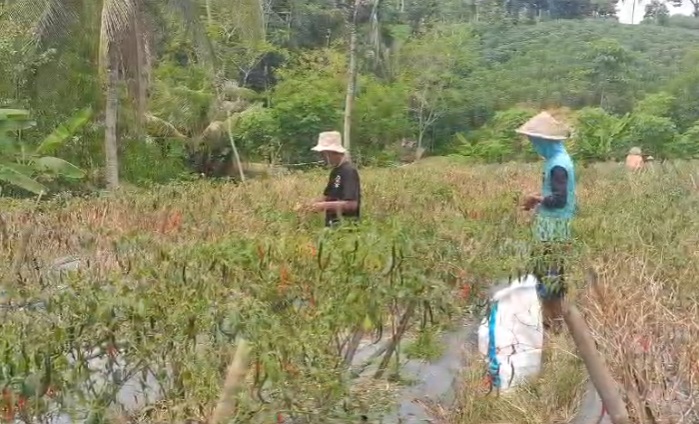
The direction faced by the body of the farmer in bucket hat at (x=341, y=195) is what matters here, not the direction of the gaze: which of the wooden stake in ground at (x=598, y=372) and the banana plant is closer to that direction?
the banana plant

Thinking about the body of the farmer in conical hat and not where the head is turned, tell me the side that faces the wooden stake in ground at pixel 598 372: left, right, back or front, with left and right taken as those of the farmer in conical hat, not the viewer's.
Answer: left

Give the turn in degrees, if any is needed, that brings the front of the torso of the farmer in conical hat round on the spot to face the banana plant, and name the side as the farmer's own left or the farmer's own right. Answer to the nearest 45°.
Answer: approximately 45° to the farmer's own right

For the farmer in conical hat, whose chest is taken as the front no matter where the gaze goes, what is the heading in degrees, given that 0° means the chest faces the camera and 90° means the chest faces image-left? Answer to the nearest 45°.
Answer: approximately 90°

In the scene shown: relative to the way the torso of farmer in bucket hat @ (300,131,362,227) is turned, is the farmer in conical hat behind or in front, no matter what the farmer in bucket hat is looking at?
behind

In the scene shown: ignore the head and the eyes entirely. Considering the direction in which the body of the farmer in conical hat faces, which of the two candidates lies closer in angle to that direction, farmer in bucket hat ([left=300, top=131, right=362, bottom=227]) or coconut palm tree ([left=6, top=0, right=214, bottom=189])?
the farmer in bucket hat

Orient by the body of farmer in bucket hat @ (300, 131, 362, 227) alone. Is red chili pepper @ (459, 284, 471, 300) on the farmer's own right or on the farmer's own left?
on the farmer's own left

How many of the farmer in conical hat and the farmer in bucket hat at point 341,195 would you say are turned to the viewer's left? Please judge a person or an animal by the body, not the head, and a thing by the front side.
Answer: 2

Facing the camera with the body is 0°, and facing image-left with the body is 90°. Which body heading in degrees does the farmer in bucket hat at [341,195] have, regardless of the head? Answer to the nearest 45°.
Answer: approximately 90°
